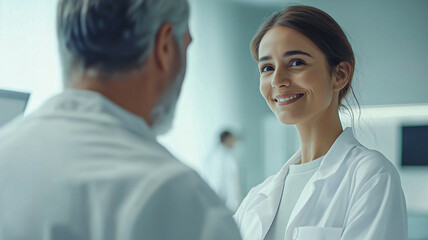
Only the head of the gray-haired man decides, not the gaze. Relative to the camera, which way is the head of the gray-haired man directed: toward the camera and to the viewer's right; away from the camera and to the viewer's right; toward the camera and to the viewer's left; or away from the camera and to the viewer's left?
away from the camera and to the viewer's right

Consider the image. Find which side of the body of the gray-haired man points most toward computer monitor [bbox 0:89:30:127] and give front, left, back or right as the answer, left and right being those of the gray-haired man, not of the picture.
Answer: left

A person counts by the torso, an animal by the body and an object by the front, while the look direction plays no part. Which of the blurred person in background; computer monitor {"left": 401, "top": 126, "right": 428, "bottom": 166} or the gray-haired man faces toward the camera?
the computer monitor

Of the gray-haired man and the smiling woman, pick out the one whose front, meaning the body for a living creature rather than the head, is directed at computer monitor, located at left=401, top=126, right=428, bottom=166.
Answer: the gray-haired man

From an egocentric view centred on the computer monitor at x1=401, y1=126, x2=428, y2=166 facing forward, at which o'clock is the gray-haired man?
The gray-haired man is roughly at 12 o'clock from the computer monitor.

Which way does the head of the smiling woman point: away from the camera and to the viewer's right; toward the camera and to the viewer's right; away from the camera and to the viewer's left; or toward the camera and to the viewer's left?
toward the camera and to the viewer's left

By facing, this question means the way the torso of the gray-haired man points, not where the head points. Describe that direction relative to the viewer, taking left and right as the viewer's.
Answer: facing away from the viewer and to the right of the viewer

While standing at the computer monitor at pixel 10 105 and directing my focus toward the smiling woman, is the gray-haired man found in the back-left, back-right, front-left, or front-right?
front-right

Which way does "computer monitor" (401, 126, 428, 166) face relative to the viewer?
toward the camera

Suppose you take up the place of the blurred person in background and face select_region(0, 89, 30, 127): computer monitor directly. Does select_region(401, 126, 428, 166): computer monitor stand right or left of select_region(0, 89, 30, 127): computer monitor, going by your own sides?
left

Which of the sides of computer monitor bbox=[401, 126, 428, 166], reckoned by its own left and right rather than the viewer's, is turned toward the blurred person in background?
right

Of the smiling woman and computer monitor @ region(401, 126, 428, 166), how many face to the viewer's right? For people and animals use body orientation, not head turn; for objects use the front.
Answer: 0

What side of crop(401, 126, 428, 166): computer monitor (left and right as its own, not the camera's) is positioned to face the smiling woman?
front

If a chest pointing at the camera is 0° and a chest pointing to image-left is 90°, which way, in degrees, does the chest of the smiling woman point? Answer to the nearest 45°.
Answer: approximately 45°

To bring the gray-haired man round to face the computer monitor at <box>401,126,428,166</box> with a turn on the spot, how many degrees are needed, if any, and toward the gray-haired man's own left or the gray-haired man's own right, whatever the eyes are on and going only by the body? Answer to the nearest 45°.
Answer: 0° — they already face it
